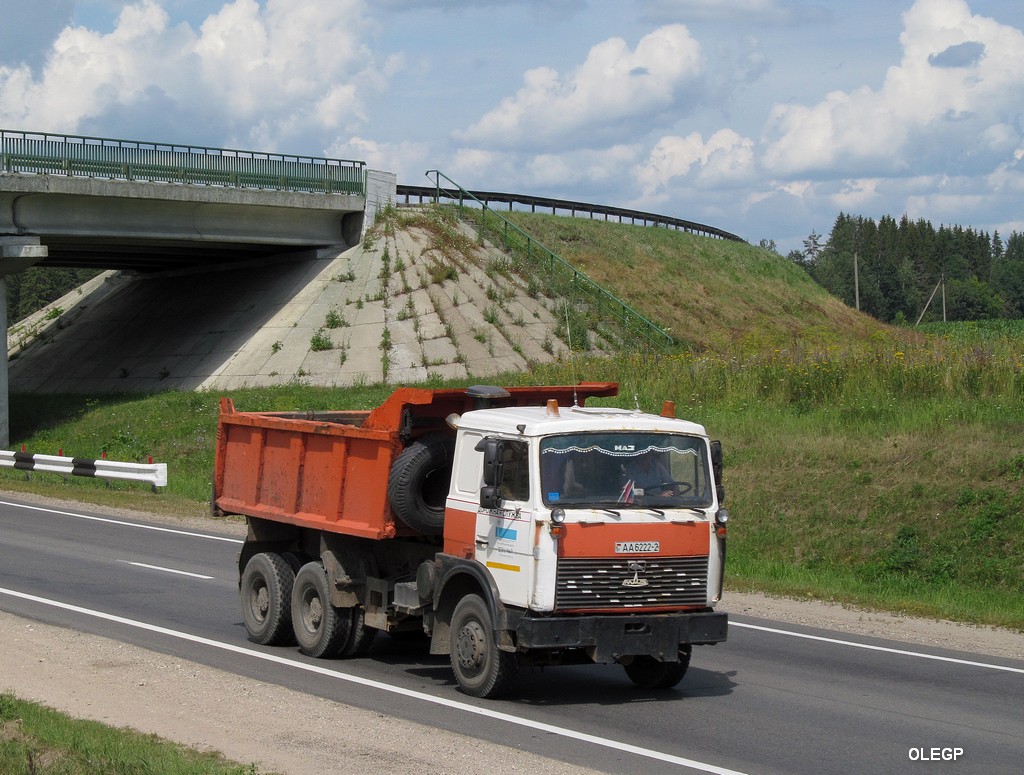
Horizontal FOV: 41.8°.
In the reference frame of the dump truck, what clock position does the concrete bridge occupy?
The concrete bridge is roughly at 7 o'clock from the dump truck.

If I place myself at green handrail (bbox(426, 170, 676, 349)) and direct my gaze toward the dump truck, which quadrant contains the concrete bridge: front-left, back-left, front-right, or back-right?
front-right

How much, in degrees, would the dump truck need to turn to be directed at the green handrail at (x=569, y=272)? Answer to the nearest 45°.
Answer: approximately 135° to its left

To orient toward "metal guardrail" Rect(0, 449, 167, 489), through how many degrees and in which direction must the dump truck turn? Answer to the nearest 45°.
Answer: approximately 180°

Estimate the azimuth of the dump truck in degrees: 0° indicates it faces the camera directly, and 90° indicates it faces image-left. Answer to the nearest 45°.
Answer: approximately 315°
